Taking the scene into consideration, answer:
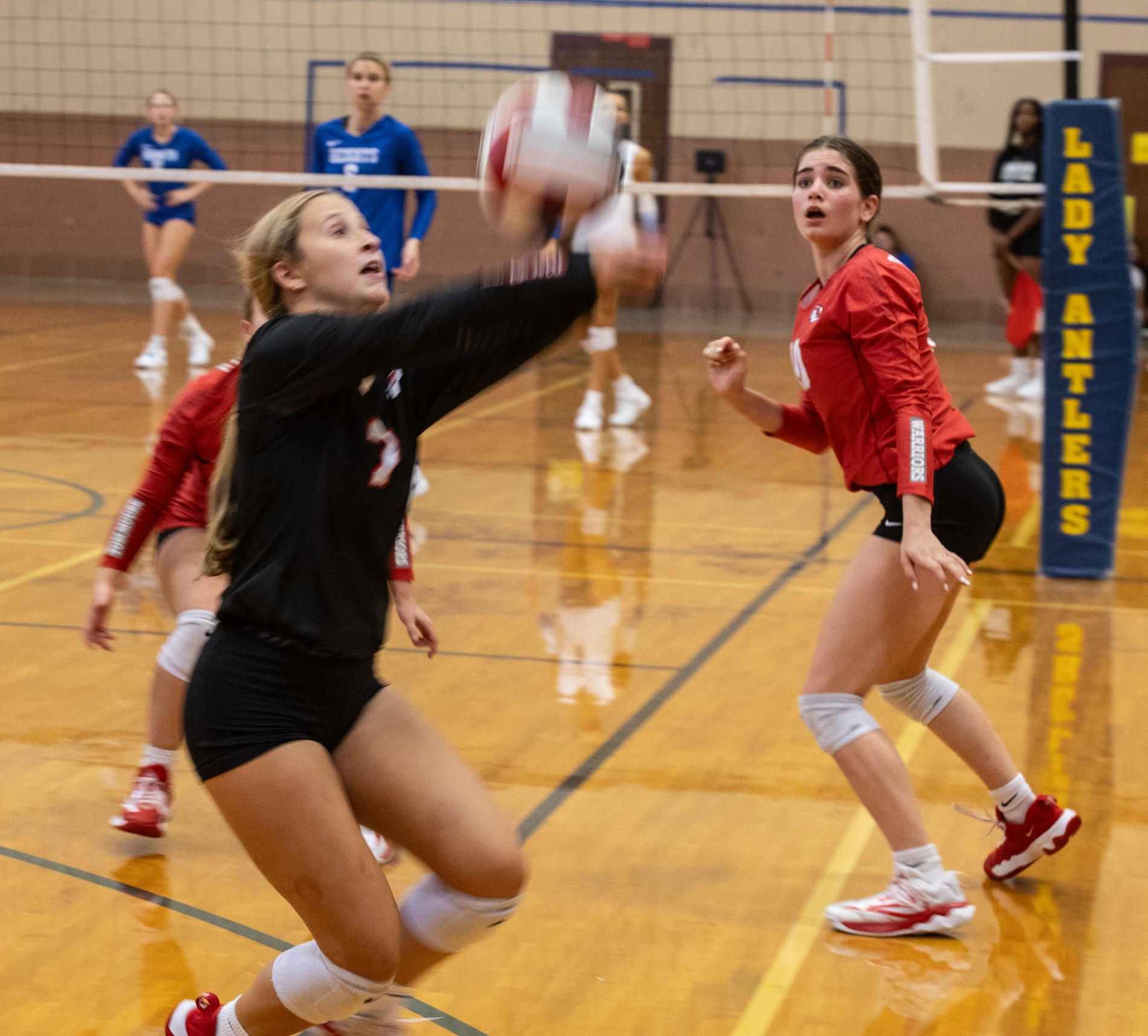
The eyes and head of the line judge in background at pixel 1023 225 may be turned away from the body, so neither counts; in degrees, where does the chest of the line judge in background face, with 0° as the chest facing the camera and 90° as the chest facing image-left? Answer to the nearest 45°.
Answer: approximately 45°

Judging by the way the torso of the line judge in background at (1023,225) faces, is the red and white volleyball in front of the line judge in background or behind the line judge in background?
in front

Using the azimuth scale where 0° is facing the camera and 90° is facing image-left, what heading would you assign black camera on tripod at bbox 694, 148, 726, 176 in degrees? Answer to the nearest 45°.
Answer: approximately 0°

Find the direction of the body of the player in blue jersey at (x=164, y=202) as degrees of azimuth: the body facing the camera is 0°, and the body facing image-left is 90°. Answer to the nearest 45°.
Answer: approximately 0°

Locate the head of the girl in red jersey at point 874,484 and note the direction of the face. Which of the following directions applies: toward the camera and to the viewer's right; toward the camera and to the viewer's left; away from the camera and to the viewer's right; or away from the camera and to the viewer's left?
toward the camera and to the viewer's left
